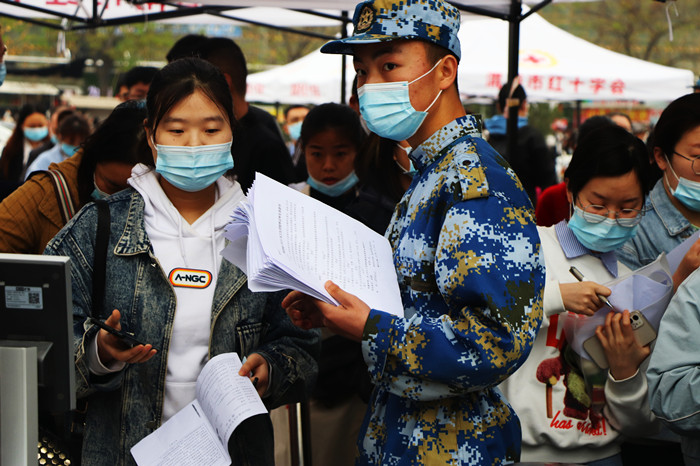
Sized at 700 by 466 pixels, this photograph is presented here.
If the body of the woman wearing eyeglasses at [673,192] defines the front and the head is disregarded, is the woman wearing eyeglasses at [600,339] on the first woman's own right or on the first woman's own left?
on the first woman's own right

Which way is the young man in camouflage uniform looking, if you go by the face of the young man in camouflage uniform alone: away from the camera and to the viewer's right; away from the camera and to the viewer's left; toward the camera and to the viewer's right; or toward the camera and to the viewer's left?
toward the camera and to the viewer's left

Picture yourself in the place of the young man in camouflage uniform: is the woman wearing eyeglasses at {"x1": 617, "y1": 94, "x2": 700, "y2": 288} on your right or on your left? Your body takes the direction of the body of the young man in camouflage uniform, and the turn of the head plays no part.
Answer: on your right

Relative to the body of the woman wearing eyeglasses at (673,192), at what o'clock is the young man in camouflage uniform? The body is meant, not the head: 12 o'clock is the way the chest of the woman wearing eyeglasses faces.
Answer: The young man in camouflage uniform is roughly at 2 o'clock from the woman wearing eyeglasses.

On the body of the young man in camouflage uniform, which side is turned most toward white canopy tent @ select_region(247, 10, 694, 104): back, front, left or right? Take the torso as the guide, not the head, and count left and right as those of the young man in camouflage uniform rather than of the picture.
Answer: right

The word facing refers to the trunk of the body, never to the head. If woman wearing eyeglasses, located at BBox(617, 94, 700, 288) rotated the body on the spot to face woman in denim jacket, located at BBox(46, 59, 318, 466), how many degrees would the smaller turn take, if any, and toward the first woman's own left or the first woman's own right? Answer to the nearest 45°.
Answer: approximately 90° to the first woman's own right

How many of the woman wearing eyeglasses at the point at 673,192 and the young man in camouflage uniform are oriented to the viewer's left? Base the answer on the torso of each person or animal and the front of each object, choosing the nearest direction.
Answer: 1

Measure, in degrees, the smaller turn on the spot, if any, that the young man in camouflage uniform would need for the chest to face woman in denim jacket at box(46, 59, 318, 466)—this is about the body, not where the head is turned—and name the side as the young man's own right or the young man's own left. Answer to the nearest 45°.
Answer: approximately 45° to the young man's own right

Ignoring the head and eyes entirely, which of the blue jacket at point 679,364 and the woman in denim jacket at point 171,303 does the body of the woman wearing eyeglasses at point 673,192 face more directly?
the blue jacket

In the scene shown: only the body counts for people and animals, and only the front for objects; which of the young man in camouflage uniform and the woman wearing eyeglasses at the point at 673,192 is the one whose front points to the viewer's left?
the young man in camouflage uniform

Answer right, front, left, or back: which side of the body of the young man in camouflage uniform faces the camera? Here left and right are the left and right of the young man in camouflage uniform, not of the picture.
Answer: left
